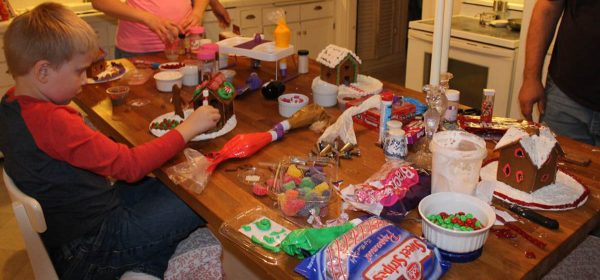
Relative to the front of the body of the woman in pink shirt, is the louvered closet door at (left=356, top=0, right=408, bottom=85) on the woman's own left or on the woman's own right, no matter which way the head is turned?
on the woman's own left

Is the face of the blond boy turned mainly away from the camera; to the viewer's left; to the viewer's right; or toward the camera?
to the viewer's right

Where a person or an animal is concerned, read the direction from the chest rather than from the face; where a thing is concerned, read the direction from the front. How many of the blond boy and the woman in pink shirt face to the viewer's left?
0

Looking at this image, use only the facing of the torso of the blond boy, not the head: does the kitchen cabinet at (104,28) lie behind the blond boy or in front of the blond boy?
in front

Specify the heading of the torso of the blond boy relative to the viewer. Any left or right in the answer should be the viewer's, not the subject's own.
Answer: facing away from the viewer and to the right of the viewer

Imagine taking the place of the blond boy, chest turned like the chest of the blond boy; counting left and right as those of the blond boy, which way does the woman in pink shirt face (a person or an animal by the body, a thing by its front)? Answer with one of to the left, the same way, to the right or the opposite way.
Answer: to the right

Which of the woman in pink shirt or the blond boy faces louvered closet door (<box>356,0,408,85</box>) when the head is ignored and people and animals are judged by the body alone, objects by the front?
the blond boy

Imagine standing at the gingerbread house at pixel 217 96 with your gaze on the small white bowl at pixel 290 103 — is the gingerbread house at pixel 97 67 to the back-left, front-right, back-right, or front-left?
back-left
